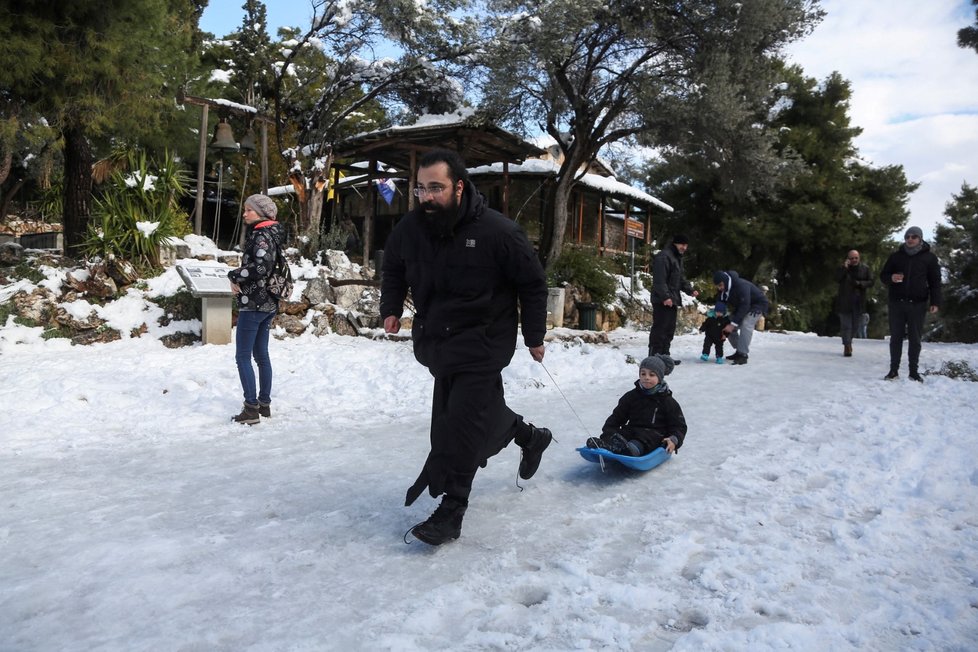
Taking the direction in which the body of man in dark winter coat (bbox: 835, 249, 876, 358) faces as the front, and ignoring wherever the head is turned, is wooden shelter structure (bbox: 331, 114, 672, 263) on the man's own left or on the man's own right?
on the man's own right

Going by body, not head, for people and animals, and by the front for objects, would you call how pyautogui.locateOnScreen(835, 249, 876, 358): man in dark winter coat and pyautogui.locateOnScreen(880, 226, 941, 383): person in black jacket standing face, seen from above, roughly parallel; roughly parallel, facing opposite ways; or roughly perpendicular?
roughly parallel

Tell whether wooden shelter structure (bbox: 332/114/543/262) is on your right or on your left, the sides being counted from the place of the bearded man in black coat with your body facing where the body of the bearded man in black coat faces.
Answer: on your right

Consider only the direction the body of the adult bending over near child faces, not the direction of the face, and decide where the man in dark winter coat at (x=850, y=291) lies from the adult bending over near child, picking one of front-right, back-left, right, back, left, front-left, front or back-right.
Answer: back-right

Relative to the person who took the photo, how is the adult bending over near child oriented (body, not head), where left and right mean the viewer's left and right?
facing to the left of the viewer

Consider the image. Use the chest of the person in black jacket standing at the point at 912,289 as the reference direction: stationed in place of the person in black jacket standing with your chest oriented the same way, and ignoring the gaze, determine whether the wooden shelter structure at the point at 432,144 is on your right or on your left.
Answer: on your right

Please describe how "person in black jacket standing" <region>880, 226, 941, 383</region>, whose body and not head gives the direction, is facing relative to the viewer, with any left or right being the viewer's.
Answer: facing the viewer

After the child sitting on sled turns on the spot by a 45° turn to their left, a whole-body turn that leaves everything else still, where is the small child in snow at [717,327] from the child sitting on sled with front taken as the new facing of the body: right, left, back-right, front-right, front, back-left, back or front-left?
back

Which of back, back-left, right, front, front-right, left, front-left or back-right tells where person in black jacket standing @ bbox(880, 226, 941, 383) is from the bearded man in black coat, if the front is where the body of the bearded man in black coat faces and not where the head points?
back

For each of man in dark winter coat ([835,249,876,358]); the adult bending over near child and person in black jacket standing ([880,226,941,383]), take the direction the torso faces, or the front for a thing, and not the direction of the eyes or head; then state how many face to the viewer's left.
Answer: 1

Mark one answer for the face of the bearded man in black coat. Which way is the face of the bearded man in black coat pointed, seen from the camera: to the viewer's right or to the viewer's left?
to the viewer's left

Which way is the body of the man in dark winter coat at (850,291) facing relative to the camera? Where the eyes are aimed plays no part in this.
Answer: toward the camera

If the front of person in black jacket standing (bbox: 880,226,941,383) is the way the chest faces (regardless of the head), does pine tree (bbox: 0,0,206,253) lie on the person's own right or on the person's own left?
on the person's own right

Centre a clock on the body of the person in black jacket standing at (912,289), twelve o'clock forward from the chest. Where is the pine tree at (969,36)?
The pine tree is roughly at 6 o'clock from the person in black jacket standing.

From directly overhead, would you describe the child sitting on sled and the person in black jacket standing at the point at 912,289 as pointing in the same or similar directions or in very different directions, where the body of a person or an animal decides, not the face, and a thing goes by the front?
same or similar directions

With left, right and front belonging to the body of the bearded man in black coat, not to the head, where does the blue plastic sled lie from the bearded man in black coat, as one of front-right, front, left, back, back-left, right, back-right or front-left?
back

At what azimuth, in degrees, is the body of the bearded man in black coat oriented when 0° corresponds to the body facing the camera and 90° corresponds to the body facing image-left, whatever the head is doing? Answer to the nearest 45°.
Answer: approximately 45°

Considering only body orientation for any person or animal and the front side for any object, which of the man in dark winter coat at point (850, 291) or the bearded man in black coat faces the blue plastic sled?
the man in dark winter coat
